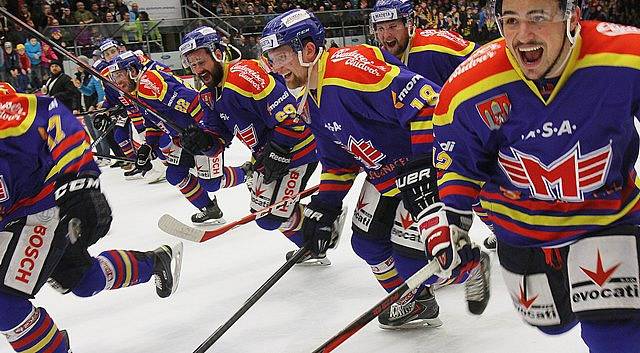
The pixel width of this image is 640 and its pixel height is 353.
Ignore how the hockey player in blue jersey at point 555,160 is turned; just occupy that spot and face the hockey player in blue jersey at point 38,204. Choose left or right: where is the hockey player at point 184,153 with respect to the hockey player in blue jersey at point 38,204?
right

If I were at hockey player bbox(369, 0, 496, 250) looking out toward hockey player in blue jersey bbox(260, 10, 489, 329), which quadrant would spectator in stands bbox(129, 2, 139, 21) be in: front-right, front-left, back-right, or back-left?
back-right

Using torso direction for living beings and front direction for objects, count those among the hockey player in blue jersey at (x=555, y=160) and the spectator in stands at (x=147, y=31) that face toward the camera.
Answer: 2

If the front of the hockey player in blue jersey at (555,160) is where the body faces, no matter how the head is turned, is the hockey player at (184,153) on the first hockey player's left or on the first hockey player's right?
on the first hockey player's right

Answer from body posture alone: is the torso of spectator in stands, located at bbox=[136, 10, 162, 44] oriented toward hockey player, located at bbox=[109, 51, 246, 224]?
yes

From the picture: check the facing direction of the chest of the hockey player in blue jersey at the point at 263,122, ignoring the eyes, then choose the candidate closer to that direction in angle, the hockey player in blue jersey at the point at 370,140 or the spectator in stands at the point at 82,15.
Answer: the hockey player in blue jersey

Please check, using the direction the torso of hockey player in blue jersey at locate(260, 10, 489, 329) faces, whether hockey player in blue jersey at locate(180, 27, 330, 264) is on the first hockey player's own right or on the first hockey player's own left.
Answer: on the first hockey player's own right

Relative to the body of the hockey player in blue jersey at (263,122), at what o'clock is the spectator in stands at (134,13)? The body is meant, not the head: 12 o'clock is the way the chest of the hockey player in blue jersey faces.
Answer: The spectator in stands is roughly at 4 o'clock from the hockey player in blue jersey.

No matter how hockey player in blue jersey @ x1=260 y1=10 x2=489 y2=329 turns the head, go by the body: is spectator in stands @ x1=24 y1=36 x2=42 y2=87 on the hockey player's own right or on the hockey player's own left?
on the hockey player's own right

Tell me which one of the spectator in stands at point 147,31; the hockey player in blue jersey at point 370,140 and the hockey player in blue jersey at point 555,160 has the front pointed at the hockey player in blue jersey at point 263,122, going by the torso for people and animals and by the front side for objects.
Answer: the spectator in stands

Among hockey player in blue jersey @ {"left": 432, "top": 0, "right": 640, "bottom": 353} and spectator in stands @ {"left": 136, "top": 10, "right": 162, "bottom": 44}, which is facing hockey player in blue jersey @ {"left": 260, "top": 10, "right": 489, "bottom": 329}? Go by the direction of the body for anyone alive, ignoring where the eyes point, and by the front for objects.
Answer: the spectator in stands

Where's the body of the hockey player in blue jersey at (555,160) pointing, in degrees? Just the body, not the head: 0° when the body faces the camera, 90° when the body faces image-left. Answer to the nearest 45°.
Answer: approximately 0°

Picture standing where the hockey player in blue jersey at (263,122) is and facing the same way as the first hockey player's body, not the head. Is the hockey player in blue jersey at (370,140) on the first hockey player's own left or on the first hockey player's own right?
on the first hockey player's own left
